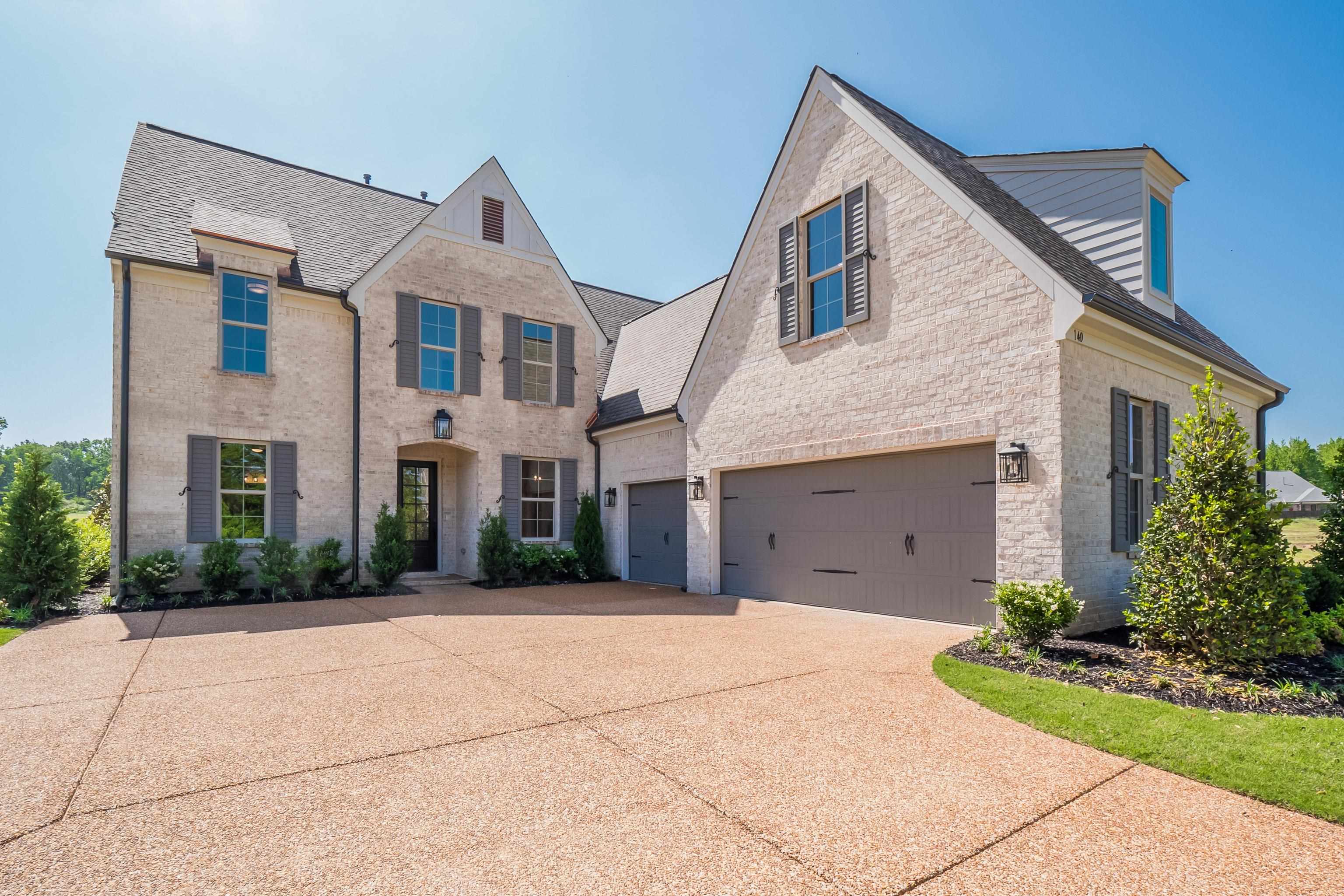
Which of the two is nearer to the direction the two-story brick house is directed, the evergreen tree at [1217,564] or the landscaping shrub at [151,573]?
the evergreen tree

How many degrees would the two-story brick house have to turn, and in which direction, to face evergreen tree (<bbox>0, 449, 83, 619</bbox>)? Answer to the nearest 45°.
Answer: approximately 135° to its right

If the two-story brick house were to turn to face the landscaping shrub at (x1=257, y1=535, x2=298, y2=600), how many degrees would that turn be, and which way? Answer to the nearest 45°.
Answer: approximately 135° to its right

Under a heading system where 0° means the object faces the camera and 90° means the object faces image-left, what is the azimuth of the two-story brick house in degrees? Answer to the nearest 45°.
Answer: approximately 315°

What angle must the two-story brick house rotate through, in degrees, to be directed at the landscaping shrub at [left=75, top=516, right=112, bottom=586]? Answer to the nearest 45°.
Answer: approximately 135° to its right
